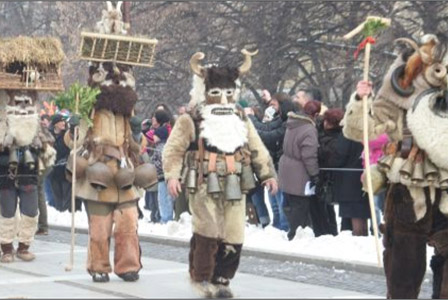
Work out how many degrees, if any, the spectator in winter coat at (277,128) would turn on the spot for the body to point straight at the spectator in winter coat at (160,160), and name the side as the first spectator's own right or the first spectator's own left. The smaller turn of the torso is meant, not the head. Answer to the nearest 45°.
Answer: approximately 45° to the first spectator's own right

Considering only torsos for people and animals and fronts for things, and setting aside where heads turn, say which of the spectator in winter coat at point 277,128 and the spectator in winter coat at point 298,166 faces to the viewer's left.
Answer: the spectator in winter coat at point 277,128

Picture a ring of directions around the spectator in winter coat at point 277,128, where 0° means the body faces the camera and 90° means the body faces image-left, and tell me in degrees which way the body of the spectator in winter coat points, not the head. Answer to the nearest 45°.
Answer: approximately 90°
